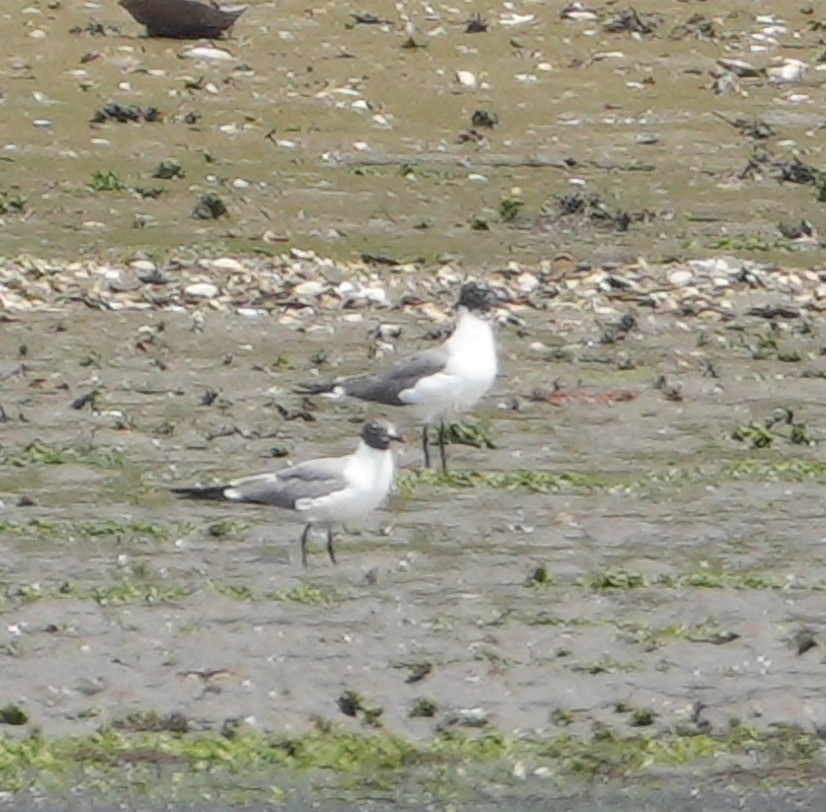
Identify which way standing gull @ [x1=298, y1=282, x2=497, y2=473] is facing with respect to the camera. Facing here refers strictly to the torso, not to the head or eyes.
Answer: to the viewer's right

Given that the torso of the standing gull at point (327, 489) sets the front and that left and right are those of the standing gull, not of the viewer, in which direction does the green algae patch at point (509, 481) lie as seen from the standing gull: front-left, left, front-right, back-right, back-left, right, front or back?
front-left

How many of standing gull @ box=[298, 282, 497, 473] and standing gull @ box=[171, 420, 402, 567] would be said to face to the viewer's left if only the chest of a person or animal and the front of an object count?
0

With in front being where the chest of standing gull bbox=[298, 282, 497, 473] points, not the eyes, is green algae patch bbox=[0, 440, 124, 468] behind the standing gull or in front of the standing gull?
behind

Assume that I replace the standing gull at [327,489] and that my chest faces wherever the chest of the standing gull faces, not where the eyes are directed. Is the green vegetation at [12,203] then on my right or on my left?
on my left

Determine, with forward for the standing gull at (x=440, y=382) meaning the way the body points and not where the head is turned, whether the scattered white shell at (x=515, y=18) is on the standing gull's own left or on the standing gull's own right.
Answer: on the standing gull's own left

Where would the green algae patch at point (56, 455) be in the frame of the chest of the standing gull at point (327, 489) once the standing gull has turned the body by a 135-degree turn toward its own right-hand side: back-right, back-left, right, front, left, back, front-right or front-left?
right

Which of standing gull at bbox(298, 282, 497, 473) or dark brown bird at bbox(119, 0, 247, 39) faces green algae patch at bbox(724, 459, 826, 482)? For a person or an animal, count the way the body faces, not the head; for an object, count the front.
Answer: the standing gull

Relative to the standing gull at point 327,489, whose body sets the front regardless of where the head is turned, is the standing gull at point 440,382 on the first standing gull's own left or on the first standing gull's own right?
on the first standing gull's own left

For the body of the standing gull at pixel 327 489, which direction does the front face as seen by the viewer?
to the viewer's right
